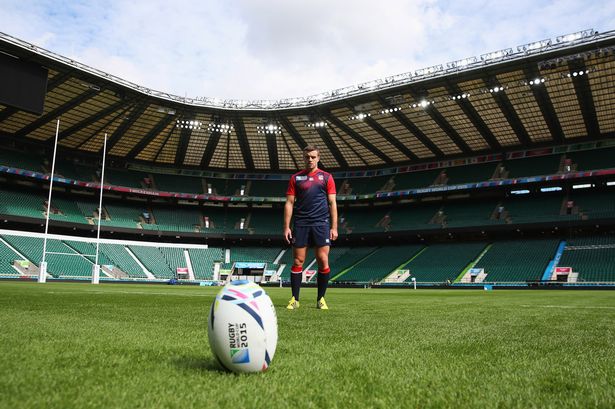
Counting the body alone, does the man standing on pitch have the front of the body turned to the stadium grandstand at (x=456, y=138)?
no

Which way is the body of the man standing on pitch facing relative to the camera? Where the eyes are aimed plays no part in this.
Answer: toward the camera

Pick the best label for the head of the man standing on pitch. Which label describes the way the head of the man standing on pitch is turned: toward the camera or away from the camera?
toward the camera

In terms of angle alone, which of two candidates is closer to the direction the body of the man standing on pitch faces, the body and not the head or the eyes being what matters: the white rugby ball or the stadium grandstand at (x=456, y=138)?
the white rugby ball

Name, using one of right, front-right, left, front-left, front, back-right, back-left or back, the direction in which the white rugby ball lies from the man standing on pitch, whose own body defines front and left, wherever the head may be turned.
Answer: front
